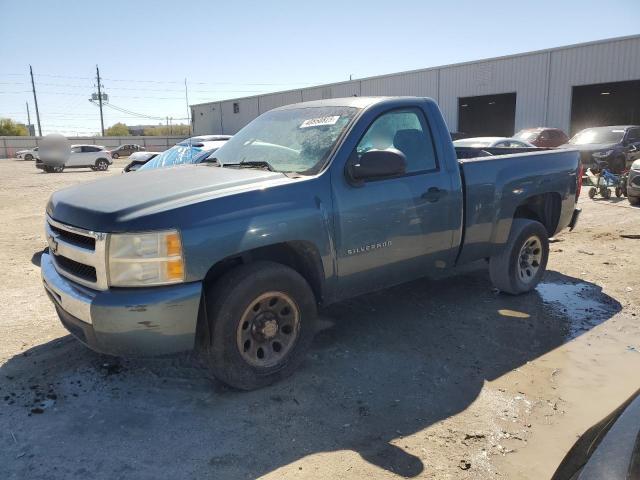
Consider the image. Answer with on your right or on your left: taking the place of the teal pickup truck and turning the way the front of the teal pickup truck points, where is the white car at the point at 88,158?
on your right

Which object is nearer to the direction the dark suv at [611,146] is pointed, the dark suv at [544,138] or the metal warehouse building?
the dark suv

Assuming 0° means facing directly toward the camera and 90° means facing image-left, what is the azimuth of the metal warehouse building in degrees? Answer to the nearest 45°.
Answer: approximately 45°

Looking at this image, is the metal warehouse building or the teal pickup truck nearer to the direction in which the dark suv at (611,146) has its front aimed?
the teal pickup truck

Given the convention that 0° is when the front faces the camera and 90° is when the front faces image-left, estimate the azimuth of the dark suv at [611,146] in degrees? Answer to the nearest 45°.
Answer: approximately 45°

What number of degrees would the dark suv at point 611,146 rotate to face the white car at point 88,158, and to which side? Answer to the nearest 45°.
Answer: approximately 45° to its right

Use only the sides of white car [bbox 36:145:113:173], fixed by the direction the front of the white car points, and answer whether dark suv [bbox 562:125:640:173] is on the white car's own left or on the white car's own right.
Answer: on the white car's own left

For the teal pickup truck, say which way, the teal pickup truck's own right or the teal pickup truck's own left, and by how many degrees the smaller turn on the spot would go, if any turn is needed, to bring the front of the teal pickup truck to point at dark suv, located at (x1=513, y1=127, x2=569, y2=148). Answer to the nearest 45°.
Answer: approximately 180°

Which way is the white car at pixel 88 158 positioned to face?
to the viewer's left

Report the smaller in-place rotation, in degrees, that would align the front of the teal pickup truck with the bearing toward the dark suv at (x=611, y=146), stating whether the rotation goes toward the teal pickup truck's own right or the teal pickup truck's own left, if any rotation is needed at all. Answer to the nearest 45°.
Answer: approximately 180°

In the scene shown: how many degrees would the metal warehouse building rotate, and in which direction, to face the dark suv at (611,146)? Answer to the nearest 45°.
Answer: approximately 45° to its left
